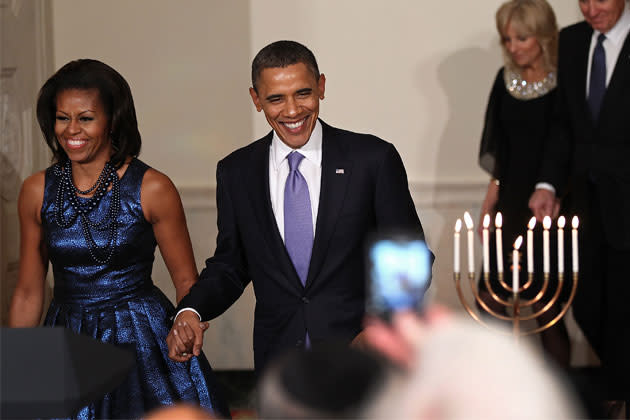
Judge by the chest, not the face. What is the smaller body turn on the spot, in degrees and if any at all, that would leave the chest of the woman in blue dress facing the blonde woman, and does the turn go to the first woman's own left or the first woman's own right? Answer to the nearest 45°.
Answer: approximately 180°

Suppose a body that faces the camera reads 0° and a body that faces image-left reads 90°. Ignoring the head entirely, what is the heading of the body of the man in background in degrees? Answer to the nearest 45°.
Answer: approximately 45°

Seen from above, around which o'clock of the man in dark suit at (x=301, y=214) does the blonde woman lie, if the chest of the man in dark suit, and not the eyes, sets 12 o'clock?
The blonde woman is roughly at 7 o'clock from the man in dark suit.

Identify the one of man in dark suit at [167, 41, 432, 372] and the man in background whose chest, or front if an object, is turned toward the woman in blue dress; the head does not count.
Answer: the man in background

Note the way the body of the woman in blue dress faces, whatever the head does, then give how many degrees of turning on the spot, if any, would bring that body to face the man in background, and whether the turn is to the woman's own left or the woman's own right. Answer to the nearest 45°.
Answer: approximately 135° to the woman's own left

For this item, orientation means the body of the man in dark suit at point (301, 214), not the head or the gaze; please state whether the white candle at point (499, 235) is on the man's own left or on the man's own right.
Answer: on the man's own left

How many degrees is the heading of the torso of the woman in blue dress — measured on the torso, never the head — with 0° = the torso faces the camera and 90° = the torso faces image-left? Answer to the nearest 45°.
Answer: approximately 45°

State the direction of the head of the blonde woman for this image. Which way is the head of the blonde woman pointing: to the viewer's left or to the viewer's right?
to the viewer's left

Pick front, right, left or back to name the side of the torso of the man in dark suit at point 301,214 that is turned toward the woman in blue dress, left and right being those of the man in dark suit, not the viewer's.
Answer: right
